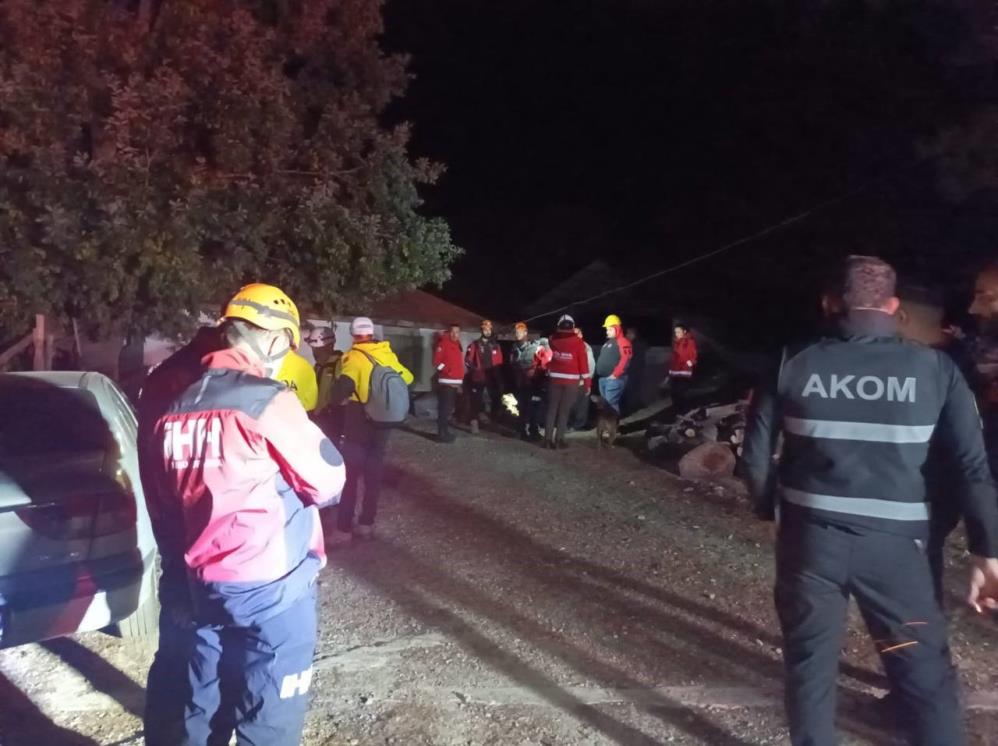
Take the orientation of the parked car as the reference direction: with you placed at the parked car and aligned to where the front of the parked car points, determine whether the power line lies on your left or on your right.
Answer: on your right

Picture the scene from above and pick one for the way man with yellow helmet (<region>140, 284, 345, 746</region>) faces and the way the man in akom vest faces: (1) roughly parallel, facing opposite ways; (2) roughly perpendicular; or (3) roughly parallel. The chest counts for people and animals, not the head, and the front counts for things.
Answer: roughly parallel

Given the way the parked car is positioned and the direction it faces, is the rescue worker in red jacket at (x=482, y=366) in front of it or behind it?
in front

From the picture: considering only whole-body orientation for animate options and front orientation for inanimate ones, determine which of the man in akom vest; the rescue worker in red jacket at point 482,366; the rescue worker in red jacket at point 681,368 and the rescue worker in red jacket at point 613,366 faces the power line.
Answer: the man in akom vest

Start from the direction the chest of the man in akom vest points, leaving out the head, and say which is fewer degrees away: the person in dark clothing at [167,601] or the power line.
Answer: the power line

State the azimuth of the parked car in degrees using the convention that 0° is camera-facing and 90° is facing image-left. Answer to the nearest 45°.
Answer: approximately 180°

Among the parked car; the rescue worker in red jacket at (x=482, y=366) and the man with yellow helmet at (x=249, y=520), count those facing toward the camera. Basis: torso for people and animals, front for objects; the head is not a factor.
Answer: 1

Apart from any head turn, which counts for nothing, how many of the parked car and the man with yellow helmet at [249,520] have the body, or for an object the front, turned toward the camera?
0

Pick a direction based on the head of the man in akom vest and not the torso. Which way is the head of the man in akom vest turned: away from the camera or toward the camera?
away from the camera

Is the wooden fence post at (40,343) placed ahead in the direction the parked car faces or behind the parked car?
ahead

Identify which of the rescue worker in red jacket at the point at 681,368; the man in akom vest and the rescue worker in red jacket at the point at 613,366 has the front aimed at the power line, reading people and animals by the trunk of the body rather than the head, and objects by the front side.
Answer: the man in akom vest

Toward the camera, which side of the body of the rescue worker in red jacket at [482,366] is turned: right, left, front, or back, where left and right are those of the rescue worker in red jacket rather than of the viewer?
front

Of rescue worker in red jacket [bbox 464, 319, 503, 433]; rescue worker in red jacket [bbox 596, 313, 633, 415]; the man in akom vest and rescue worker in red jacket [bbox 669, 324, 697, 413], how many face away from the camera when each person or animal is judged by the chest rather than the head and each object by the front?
1

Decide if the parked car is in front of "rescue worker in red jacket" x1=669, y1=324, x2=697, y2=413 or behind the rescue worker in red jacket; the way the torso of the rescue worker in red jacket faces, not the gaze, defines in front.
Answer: in front
